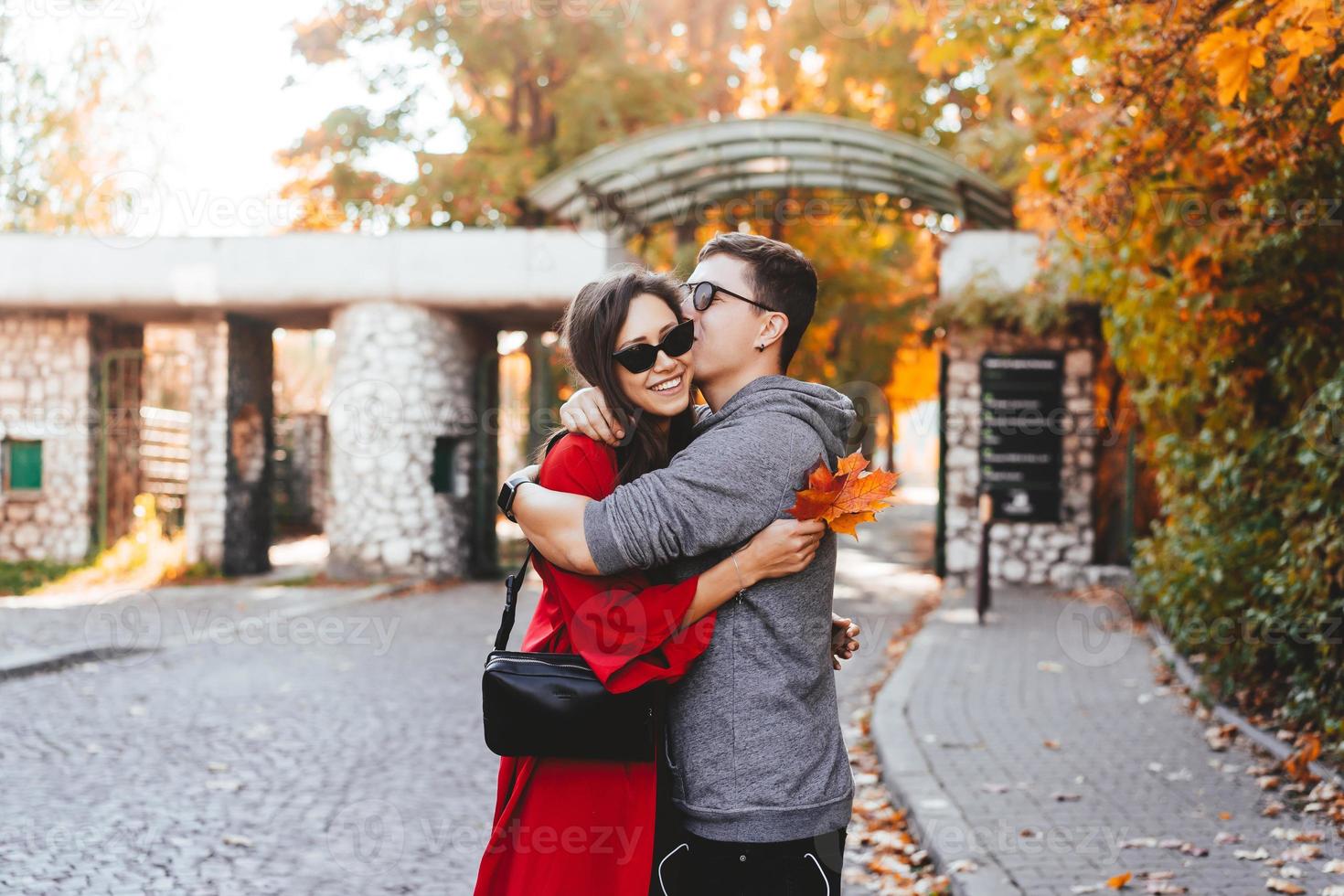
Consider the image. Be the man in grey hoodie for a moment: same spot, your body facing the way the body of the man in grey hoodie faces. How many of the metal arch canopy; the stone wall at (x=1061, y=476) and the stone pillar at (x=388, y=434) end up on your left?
0

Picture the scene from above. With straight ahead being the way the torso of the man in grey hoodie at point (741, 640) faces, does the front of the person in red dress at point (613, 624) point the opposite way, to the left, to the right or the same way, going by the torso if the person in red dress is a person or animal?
the opposite way

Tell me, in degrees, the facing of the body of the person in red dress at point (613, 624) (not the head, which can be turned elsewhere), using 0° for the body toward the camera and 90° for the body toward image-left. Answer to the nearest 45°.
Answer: approximately 270°

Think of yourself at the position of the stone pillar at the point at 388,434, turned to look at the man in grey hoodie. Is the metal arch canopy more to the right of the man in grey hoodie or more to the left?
left

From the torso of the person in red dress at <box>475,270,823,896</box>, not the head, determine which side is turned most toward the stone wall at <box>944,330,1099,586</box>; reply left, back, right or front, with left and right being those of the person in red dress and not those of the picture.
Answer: left

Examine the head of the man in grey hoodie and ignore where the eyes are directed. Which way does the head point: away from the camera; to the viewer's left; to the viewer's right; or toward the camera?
to the viewer's left

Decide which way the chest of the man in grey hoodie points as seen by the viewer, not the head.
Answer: to the viewer's left

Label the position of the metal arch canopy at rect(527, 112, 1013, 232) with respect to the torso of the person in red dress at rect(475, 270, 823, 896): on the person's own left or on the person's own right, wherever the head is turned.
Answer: on the person's own left

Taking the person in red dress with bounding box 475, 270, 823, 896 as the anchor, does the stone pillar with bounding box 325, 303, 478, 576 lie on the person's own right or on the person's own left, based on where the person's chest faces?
on the person's own left

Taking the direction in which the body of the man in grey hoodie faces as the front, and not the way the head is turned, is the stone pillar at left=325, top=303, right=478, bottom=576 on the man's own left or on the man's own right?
on the man's own right

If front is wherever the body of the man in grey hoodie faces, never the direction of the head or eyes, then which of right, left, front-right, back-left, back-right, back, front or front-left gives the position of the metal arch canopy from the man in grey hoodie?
right
